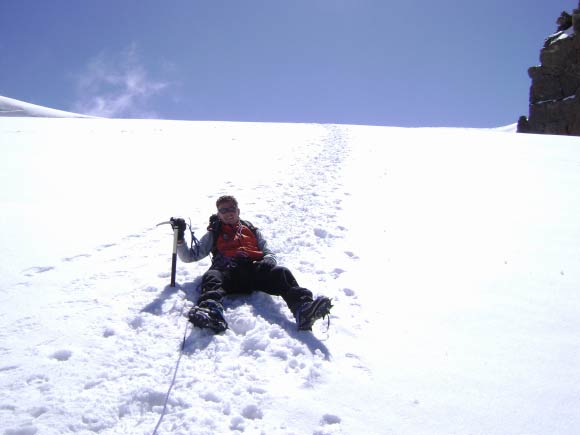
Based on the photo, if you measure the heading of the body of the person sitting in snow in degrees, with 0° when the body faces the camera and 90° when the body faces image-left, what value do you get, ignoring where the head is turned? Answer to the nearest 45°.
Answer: approximately 0°
